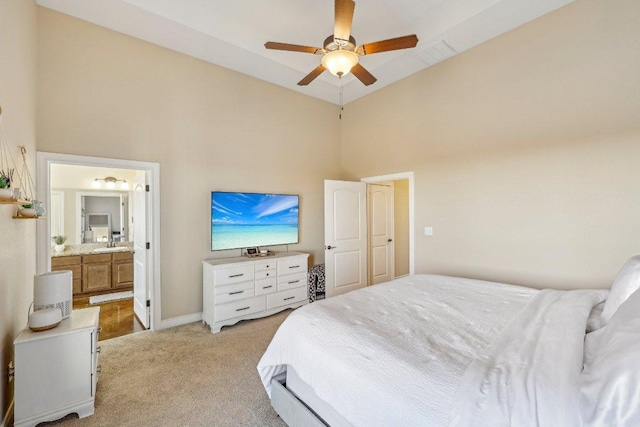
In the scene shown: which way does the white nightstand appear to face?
to the viewer's right

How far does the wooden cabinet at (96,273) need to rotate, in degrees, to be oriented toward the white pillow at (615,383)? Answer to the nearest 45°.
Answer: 0° — it already faces it

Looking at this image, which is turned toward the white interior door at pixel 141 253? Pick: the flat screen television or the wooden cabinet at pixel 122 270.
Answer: the wooden cabinet

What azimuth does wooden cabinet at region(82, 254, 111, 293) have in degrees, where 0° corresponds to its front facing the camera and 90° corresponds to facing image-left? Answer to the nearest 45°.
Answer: approximately 0°

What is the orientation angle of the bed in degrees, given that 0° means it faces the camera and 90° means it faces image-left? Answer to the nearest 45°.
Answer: approximately 135°

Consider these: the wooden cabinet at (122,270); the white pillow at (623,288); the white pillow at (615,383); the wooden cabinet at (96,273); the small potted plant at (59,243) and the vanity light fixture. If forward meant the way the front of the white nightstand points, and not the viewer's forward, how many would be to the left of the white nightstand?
4
